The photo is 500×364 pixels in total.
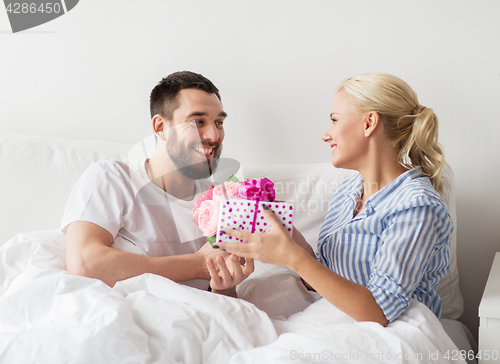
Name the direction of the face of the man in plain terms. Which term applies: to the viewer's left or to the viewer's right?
to the viewer's right

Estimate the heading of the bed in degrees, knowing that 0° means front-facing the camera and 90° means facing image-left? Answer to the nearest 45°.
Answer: approximately 0°
